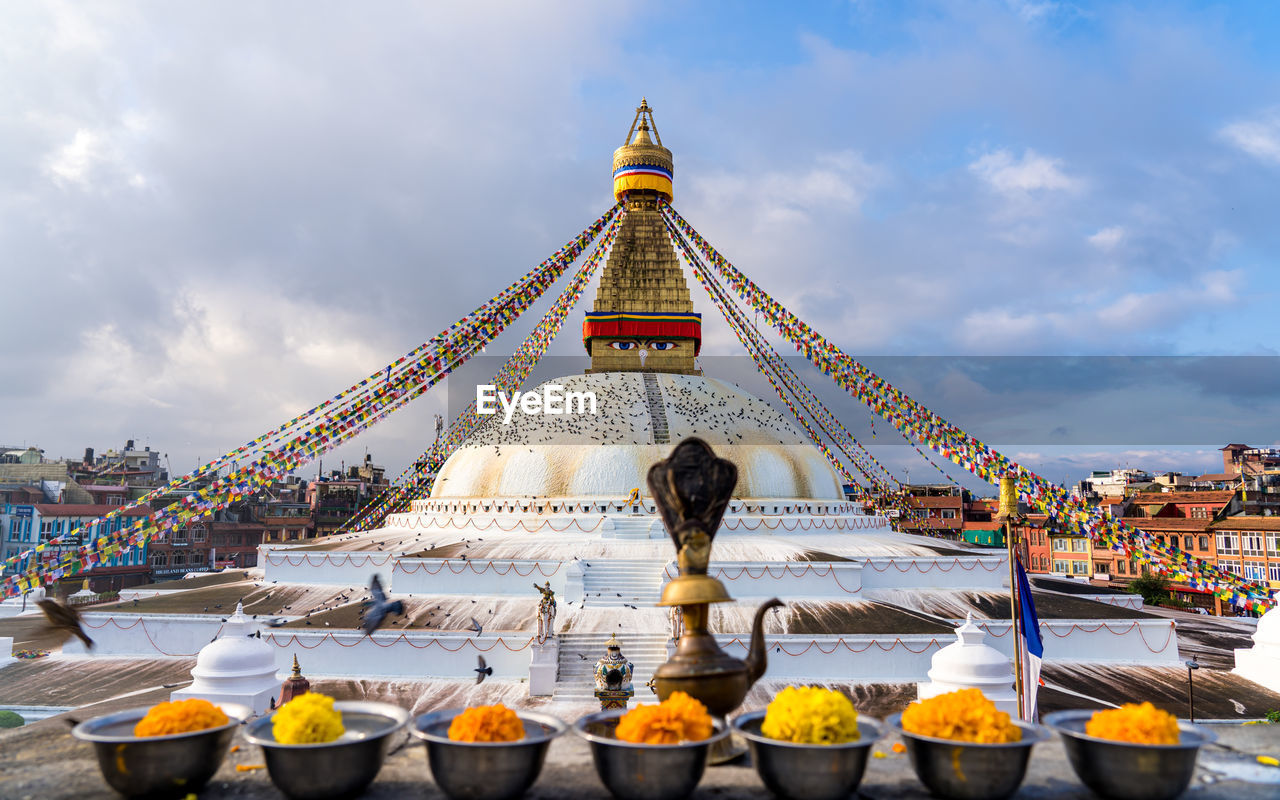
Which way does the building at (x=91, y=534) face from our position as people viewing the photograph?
facing the viewer and to the right of the viewer

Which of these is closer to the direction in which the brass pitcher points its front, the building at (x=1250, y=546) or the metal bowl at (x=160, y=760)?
the building

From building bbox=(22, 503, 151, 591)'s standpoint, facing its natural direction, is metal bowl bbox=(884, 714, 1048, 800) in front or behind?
in front

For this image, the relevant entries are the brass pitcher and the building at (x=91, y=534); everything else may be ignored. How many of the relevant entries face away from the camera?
0

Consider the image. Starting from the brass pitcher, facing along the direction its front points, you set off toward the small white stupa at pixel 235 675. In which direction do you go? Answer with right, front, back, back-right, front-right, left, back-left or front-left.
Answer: back-left

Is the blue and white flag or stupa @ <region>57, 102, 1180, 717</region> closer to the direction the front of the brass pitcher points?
the blue and white flag

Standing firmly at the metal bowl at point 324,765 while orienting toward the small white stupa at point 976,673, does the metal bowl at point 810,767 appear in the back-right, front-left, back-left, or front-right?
front-right

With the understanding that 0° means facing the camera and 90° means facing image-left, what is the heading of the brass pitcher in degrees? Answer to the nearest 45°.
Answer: approximately 270°

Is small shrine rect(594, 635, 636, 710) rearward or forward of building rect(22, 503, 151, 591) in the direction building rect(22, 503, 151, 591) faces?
forward

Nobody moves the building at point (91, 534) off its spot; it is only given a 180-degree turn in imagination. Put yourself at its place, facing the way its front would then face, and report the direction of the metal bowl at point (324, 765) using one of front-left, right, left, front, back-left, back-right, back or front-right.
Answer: back-left

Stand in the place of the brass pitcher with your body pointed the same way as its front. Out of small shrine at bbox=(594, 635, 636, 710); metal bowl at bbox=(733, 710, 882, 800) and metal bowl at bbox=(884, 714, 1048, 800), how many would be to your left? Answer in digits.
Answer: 1

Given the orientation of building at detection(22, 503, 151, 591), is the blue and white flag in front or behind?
in front

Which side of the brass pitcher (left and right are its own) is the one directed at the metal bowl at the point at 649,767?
right
